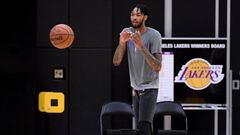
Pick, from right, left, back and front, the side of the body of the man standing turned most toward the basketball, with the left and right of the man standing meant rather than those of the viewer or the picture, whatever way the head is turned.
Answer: right

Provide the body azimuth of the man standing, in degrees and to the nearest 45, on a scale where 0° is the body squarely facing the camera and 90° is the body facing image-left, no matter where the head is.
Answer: approximately 45°
